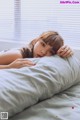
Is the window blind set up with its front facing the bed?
yes

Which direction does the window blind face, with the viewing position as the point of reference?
facing the viewer

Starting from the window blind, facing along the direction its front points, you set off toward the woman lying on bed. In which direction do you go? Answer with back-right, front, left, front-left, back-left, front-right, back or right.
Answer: front
